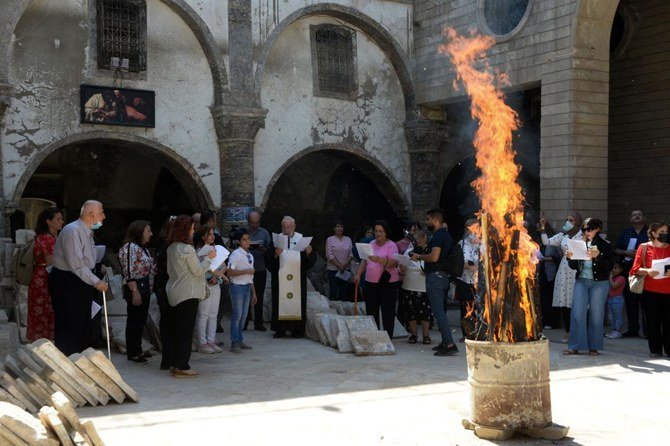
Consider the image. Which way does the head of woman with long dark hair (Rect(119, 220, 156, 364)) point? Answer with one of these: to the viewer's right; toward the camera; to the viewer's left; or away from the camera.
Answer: to the viewer's right

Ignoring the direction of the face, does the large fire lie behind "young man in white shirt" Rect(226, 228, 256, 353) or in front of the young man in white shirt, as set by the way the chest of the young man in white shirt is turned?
in front

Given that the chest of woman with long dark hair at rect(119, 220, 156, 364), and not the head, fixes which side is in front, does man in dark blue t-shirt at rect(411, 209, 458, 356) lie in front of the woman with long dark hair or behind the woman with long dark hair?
in front

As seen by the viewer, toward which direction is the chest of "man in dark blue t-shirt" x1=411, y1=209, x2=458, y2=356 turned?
to the viewer's left

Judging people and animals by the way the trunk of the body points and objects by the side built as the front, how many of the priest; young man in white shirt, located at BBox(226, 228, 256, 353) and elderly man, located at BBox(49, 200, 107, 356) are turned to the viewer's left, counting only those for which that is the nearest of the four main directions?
0

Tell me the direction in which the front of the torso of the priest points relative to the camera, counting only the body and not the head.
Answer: toward the camera

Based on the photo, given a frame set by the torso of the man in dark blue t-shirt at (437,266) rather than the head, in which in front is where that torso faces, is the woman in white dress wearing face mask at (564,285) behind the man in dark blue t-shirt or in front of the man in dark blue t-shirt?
behind

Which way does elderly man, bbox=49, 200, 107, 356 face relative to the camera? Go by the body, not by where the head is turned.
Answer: to the viewer's right

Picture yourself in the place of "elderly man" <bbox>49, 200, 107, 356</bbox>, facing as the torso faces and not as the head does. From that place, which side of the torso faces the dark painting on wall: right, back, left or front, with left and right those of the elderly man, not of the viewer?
left

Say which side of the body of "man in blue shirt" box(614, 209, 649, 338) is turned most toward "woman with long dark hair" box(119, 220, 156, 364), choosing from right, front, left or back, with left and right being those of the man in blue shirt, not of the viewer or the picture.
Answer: front

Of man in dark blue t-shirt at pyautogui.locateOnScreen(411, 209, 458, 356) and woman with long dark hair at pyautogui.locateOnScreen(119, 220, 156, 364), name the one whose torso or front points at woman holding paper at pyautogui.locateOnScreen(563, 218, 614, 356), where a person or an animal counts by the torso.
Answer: the woman with long dark hair

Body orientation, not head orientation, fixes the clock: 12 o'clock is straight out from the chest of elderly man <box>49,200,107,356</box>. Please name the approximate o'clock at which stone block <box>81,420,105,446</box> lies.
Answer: The stone block is roughly at 3 o'clock from the elderly man.

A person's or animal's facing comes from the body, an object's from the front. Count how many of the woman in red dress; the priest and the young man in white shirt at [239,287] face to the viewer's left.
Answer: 0

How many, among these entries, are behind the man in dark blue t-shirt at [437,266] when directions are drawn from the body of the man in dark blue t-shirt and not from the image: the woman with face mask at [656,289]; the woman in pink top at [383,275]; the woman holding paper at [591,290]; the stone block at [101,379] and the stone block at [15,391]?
2

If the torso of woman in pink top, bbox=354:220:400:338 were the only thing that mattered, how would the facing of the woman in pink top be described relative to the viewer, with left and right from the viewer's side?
facing the viewer and to the left of the viewer

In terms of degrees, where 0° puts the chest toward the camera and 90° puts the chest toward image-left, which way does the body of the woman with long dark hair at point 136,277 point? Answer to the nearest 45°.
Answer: approximately 270°

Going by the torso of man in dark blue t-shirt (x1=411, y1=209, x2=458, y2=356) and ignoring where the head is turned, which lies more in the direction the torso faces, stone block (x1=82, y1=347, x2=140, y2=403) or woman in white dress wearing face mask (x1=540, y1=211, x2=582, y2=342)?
the stone block
